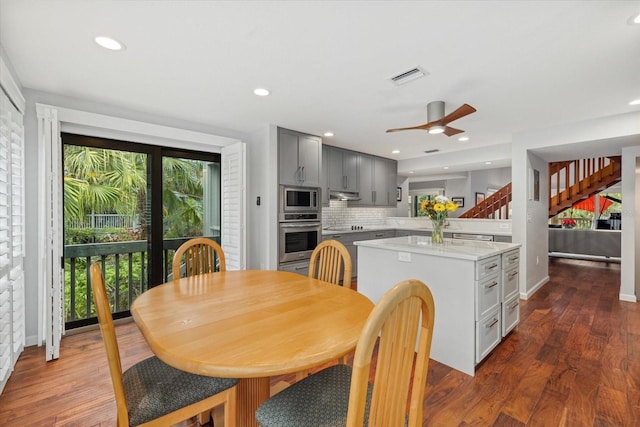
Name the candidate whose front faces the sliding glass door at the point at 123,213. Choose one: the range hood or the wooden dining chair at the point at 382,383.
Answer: the wooden dining chair

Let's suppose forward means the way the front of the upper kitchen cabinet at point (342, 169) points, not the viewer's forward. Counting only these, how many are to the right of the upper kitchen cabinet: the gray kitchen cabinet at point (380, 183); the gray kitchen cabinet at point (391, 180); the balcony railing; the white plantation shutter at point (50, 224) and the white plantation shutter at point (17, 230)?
3

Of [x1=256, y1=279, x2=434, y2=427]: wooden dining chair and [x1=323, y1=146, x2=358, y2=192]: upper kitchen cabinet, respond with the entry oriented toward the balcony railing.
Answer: the wooden dining chair

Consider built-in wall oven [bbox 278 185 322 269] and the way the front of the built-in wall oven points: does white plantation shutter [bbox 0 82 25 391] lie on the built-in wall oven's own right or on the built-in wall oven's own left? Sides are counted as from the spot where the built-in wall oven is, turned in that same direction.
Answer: on the built-in wall oven's own right

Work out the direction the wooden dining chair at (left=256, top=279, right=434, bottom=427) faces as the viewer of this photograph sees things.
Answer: facing away from the viewer and to the left of the viewer

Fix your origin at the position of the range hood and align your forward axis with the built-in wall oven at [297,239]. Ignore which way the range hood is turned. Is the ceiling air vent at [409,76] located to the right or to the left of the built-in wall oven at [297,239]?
left

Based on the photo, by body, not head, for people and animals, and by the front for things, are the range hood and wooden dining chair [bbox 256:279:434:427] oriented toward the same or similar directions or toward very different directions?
very different directions
